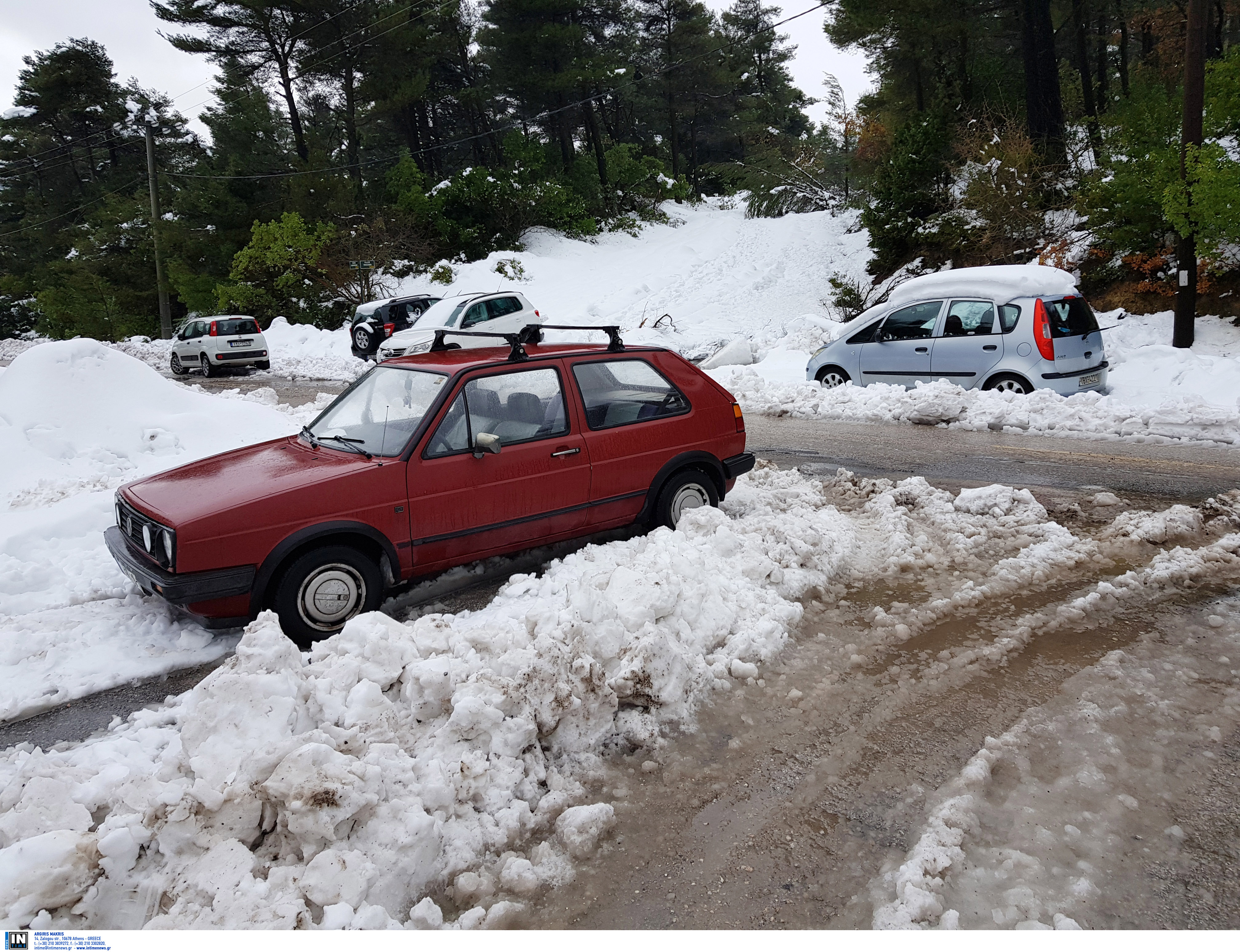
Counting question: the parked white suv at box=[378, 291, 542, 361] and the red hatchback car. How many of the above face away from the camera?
0

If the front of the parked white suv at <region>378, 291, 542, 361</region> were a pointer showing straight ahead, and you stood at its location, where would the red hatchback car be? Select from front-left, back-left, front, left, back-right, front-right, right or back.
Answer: front-left

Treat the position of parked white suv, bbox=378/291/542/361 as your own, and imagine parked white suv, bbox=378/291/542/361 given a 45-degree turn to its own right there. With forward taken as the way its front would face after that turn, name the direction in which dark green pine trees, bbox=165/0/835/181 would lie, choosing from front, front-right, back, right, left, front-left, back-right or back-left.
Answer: right

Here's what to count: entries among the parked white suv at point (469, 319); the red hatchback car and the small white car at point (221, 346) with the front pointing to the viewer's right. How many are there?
0

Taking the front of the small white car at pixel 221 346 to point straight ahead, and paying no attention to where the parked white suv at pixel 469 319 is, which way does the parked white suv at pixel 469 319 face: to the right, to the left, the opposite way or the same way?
to the left

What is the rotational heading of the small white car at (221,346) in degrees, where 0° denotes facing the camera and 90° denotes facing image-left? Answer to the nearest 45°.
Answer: approximately 135°

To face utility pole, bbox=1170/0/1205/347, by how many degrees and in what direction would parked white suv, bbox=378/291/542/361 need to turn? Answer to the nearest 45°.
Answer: approximately 90° to its left

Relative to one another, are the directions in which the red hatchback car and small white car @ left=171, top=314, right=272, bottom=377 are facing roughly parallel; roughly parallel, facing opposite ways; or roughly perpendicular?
roughly perpendicular

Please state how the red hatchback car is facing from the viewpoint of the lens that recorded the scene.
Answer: facing the viewer and to the left of the viewer

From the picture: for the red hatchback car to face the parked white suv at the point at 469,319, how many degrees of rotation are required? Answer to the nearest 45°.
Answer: approximately 135° to its right

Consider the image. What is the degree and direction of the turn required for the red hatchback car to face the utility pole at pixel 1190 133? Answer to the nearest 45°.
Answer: approximately 180°

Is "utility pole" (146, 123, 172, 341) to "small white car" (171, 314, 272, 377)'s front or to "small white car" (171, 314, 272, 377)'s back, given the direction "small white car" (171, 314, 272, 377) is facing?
to the front
